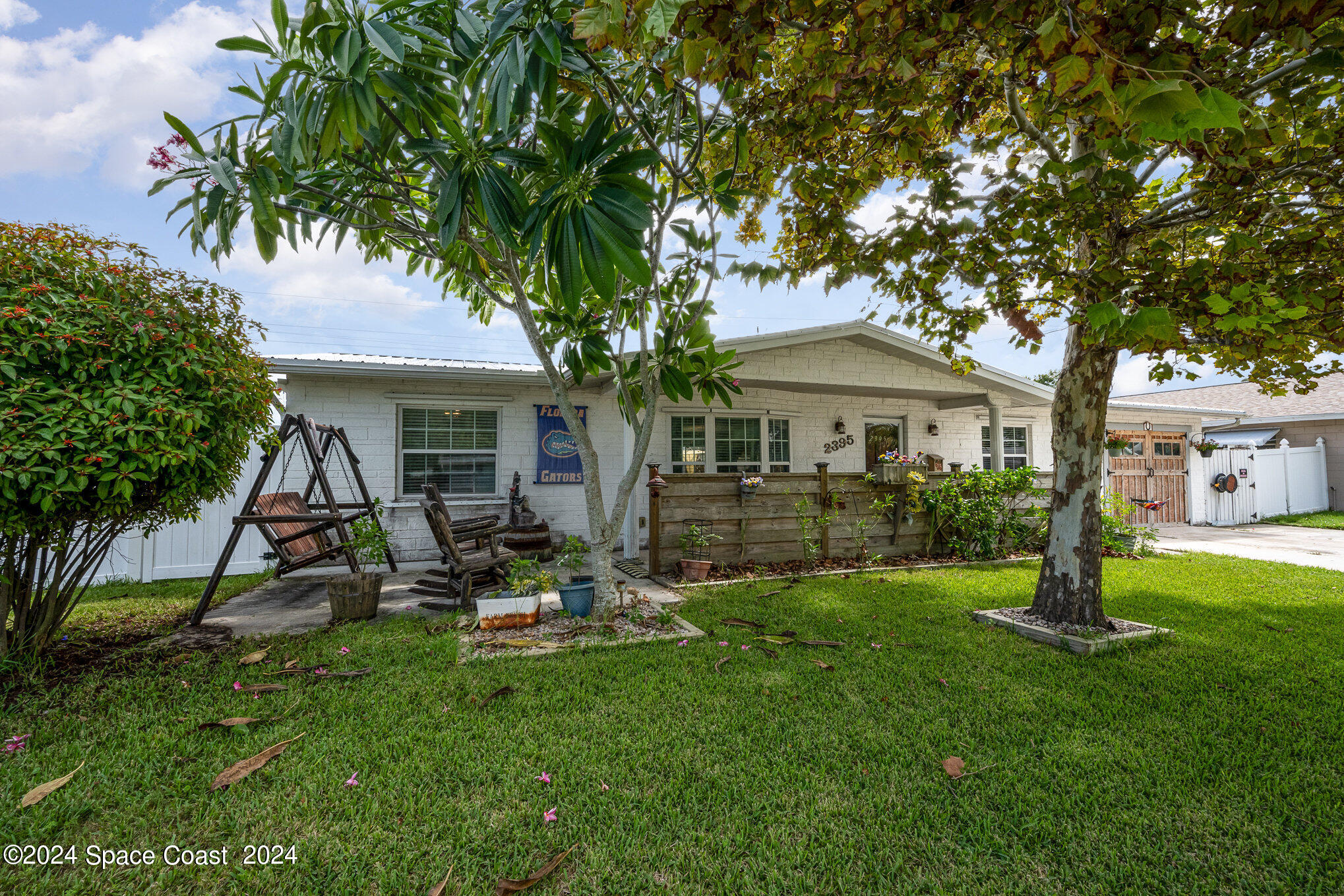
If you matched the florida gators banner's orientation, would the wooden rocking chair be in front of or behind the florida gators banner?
in front

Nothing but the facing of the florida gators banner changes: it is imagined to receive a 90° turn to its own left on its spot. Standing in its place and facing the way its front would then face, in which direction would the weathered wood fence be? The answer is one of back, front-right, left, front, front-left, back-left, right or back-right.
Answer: front-right

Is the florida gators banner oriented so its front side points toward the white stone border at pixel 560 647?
yes

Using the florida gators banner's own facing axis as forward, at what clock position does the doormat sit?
The doormat is roughly at 11 o'clock from the florida gators banner.

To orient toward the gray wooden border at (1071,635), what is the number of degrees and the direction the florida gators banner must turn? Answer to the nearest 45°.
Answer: approximately 45° to its left

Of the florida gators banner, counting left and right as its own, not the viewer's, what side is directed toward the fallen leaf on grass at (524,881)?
front

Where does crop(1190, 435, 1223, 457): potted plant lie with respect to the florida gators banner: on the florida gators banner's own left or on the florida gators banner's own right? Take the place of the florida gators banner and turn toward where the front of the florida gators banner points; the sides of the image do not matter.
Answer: on the florida gators banner's own left

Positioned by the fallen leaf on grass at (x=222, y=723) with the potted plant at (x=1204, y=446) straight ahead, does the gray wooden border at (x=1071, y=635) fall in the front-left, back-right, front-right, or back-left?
front-right

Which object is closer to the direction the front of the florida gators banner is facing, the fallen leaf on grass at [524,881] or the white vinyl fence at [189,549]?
the fallen leaf on grass

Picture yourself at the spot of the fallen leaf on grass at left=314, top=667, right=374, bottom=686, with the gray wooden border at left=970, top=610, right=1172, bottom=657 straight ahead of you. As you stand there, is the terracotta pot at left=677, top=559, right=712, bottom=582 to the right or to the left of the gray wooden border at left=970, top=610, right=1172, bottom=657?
left

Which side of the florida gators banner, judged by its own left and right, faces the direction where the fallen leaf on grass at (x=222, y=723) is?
front

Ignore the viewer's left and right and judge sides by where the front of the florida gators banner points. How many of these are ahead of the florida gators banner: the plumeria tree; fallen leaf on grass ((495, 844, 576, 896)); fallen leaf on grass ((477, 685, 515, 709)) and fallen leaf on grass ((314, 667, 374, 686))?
4

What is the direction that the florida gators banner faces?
toward the camera

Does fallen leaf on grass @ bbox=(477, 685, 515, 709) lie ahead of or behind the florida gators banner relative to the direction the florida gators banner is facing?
ahead

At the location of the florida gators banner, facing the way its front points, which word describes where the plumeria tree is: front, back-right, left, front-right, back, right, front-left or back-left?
front

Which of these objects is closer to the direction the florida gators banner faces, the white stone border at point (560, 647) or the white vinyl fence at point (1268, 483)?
the white stone border

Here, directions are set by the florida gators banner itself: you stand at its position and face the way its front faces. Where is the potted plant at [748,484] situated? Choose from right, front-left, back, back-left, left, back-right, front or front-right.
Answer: front-left
